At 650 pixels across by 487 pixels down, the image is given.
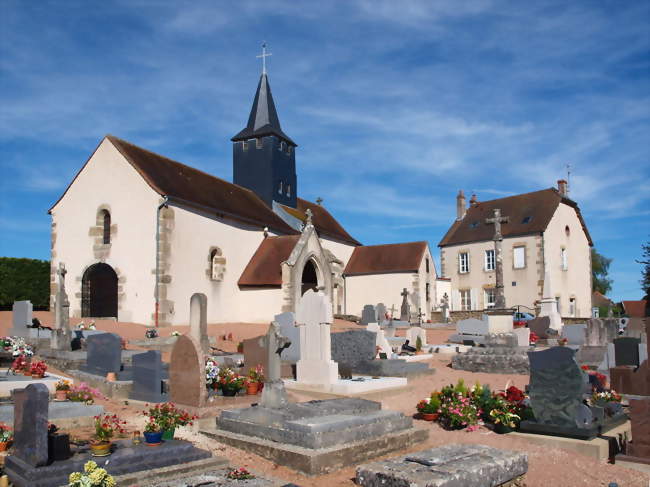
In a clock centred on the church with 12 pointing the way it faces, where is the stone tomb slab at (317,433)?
The stone tomb slab is roughly at 10 o'clock from the church.

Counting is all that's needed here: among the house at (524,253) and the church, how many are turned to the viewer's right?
0

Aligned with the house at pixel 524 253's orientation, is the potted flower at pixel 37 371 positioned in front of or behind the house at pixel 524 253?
in front

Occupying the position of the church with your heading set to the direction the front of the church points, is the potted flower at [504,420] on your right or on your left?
on your left

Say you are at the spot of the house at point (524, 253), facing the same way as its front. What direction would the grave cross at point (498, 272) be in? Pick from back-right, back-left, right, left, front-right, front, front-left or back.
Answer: front-left

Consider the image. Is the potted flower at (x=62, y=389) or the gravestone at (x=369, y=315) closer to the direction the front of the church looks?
the potted flower

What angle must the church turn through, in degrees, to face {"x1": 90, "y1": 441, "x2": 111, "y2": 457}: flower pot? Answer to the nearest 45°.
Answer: approximately 45° to its left

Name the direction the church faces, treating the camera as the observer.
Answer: facing the viewer and to the left of the viewer
